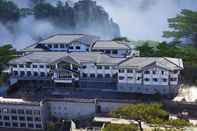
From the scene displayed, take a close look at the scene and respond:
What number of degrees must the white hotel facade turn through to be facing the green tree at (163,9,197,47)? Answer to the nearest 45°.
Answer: approximately 135° to its left

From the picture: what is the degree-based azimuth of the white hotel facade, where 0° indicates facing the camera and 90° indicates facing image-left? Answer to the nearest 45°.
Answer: approximately 0°

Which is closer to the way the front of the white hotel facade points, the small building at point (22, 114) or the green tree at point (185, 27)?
the small building

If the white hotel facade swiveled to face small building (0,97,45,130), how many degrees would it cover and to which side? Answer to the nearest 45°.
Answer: approximately 90° to its right
